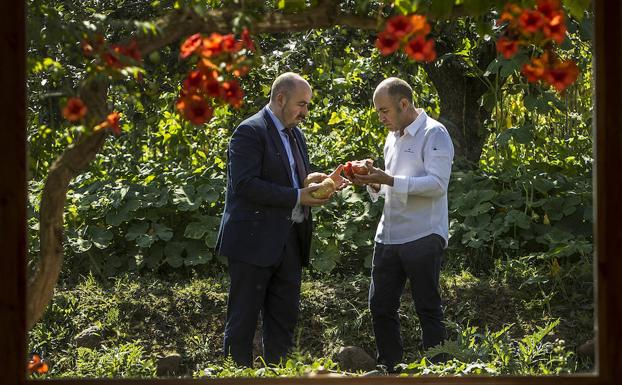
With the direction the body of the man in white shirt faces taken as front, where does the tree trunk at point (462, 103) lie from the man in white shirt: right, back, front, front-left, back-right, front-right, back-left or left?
back-right

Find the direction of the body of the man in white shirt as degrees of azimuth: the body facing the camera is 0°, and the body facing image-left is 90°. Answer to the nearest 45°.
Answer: approximately 45°

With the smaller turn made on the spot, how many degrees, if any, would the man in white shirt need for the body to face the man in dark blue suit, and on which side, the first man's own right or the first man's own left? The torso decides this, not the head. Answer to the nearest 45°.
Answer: approximately 45° to the first man's own right

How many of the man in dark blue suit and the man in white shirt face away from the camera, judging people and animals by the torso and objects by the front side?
0

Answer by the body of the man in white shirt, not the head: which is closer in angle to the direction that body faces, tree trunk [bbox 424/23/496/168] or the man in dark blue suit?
the man in dark blue suit

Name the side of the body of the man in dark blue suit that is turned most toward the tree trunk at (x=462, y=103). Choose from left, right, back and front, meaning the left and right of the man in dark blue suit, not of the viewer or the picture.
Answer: left

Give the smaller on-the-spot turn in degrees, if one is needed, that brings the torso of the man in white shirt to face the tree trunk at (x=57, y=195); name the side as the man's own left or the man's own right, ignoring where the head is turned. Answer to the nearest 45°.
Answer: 0° — they already face it
